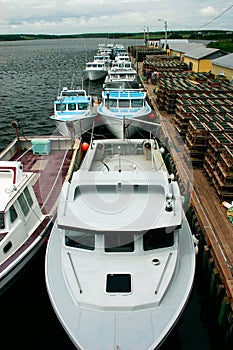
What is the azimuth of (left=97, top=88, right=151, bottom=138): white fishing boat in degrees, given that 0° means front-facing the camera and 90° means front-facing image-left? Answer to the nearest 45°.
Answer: approximately 0°

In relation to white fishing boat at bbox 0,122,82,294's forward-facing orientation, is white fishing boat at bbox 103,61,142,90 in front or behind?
behind

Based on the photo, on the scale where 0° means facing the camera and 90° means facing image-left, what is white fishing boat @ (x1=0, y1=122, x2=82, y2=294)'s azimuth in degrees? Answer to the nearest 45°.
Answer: approximately 45°

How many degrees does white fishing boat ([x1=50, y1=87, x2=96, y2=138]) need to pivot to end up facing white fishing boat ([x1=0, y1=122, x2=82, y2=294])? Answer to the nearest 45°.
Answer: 0° — it already faces it

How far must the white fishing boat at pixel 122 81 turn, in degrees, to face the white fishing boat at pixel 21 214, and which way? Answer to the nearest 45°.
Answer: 0° — it already faces it

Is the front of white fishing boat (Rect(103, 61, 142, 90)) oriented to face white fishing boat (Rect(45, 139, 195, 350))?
yes

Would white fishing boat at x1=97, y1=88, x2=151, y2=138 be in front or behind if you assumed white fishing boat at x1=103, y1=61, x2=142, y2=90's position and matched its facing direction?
in front

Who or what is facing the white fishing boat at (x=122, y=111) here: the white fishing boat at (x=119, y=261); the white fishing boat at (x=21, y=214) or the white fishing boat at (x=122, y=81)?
the white fishing boat at (x=122, y=81)

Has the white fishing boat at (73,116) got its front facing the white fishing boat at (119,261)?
yes

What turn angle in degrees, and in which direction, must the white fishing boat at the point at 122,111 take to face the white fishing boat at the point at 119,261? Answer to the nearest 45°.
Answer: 0° — it already faces it
